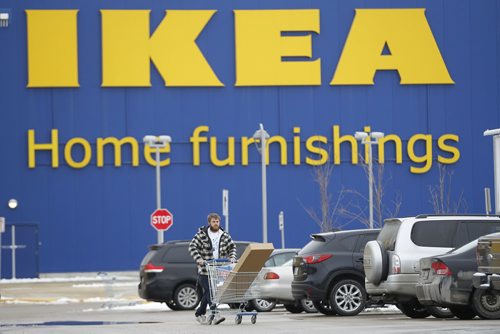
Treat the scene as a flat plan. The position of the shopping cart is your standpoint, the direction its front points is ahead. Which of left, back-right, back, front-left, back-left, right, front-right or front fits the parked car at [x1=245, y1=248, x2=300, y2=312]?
back-left

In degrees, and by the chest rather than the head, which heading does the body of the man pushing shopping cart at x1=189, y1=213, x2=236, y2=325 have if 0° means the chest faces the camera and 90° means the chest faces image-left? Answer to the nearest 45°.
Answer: approximately 315°

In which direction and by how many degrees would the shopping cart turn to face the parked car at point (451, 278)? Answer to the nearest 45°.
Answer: approximately 45° to its left

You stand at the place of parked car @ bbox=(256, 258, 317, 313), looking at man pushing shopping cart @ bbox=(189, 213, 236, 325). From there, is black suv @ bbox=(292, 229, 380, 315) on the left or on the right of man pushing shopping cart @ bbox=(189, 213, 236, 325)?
left

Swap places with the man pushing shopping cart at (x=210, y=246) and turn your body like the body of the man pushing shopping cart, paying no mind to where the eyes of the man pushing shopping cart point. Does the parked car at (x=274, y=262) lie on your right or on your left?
on your left

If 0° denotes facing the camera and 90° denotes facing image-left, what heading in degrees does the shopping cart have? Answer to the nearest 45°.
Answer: approximately 315°

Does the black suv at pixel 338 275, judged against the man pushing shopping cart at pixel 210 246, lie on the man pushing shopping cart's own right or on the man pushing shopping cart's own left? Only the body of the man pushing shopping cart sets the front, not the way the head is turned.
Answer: on the man pushing shopping cart's own left
